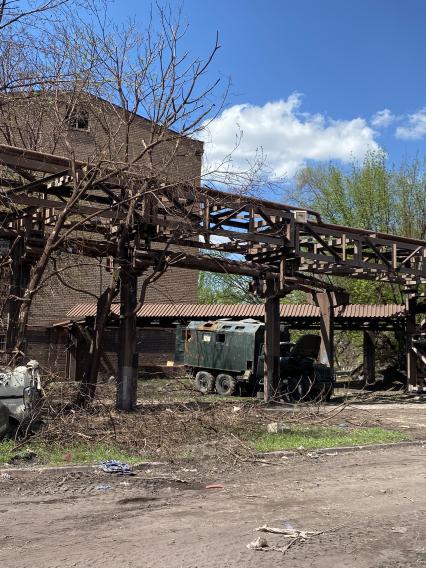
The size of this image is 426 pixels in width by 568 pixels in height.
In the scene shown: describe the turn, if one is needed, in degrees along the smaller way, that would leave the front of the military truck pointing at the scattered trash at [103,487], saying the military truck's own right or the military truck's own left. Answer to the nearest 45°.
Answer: approximately 45° to the military truck's own right

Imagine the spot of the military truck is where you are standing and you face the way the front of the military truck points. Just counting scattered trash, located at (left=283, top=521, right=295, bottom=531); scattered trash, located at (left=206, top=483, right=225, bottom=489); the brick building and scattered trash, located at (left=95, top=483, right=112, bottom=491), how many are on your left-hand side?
0

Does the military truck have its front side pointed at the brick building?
no

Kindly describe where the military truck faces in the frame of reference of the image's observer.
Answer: facing the viewer and to the right of the viewer

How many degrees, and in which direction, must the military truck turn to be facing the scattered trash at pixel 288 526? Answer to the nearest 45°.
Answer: approximately 45° to its right

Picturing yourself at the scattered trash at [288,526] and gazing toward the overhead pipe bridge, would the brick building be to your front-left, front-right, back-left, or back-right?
front-left

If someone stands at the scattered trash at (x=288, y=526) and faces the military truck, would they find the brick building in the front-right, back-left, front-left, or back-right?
front-left

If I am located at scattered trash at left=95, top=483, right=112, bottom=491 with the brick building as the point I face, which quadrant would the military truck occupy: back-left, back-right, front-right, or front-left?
front-right

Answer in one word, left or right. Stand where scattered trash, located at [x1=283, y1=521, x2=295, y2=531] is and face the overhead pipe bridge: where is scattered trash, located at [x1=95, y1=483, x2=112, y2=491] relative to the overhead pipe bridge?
left

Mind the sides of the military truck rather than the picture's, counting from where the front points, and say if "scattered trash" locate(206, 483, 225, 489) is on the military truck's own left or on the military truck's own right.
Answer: on the military truck's own right
